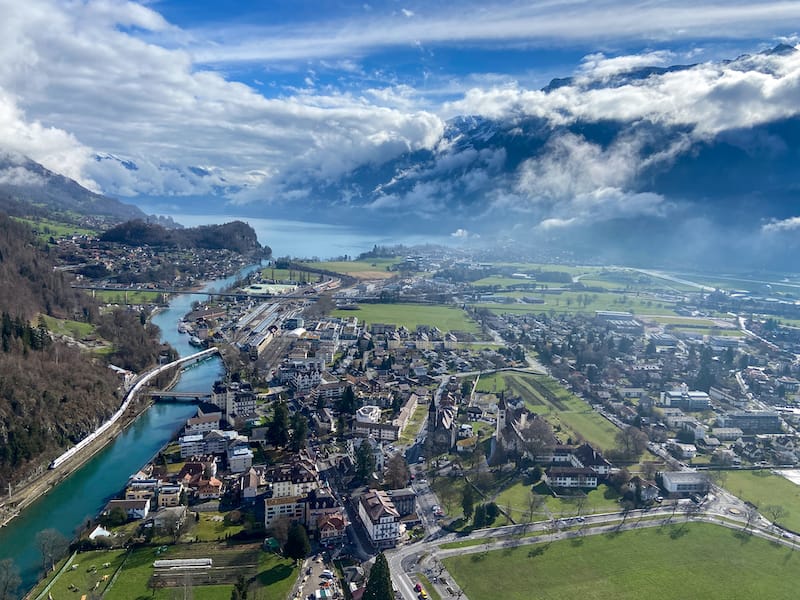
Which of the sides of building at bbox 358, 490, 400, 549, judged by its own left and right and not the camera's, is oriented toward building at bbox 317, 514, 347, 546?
right

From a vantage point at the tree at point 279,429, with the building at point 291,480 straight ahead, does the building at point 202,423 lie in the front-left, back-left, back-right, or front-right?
back-right

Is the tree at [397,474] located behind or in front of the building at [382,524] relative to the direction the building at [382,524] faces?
behind

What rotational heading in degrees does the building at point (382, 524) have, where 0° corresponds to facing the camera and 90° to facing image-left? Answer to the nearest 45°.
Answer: approximately 0°

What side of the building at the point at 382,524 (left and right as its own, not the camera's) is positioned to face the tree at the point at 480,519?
left

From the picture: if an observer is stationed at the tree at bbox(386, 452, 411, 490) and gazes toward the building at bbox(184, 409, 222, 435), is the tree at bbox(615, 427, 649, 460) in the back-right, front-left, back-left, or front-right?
back-right

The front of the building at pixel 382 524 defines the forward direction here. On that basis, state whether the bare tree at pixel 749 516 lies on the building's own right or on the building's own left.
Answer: on the building's own left

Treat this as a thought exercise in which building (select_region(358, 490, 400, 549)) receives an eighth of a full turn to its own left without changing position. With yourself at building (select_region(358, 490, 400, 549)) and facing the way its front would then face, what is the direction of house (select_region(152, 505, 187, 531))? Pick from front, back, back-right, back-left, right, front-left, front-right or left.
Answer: back-right

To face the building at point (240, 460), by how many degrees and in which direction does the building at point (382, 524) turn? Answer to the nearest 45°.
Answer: approximately 135° to its right

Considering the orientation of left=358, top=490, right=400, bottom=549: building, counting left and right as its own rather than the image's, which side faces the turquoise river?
right

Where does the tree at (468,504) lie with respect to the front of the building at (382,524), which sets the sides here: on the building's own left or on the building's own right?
on the building's own left

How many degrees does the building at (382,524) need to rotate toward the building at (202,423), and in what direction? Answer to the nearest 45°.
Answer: approximately 135° to its right

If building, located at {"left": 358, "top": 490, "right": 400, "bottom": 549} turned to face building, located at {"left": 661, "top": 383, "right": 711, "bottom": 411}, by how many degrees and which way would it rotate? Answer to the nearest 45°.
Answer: approximately 135° to its left
